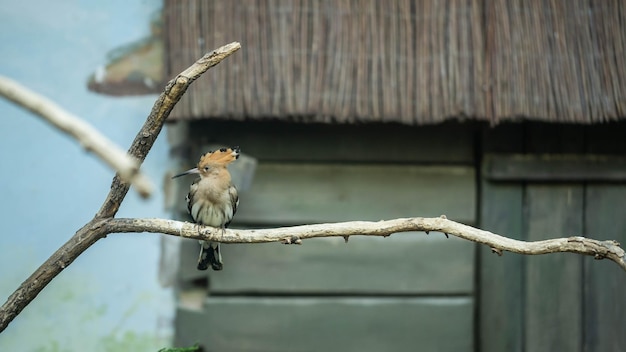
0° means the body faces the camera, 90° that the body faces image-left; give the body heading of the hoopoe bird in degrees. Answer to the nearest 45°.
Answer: approximately 0°

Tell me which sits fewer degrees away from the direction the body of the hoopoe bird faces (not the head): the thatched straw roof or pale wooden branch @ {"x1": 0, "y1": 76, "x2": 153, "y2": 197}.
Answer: the pale wooden branch
